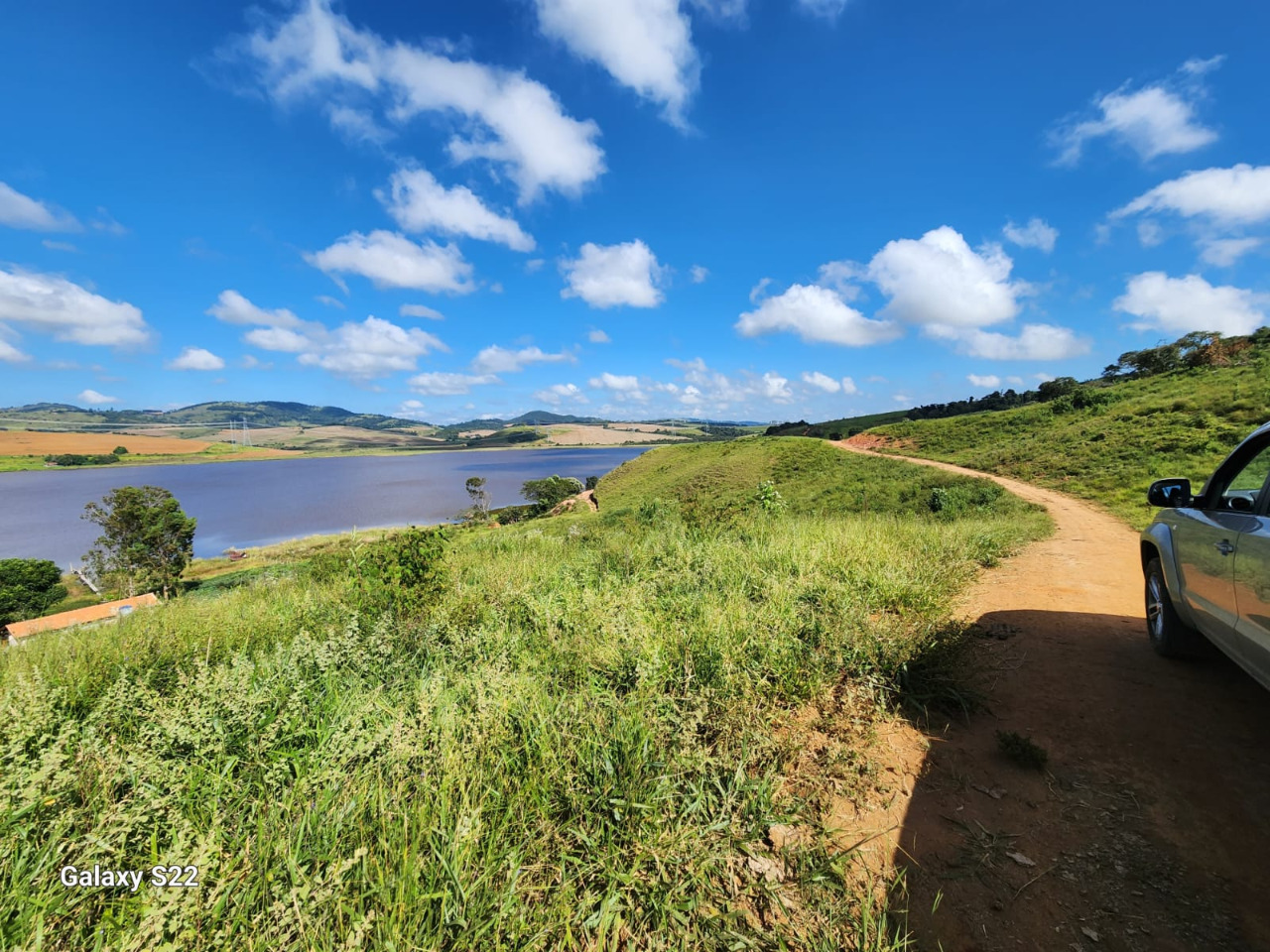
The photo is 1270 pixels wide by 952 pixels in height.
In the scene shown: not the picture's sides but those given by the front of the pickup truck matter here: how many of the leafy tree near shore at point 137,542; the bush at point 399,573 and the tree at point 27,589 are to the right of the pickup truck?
0

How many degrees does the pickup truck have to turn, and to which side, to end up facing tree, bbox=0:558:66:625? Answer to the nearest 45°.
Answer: approximately 45° to its left

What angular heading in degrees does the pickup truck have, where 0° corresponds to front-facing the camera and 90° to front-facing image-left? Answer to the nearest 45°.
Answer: approximately 135°

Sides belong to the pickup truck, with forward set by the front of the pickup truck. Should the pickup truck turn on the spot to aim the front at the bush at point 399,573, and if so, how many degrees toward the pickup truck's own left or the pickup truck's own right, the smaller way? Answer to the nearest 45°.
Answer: approximately 90° to the pickup truck's own left

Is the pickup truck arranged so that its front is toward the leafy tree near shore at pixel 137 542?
no

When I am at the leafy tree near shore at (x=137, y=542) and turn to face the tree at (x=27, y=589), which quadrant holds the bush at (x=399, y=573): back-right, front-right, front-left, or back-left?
back-left

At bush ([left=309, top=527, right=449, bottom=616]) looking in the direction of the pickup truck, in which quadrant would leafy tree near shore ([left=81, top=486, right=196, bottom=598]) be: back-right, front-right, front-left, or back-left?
back-left
